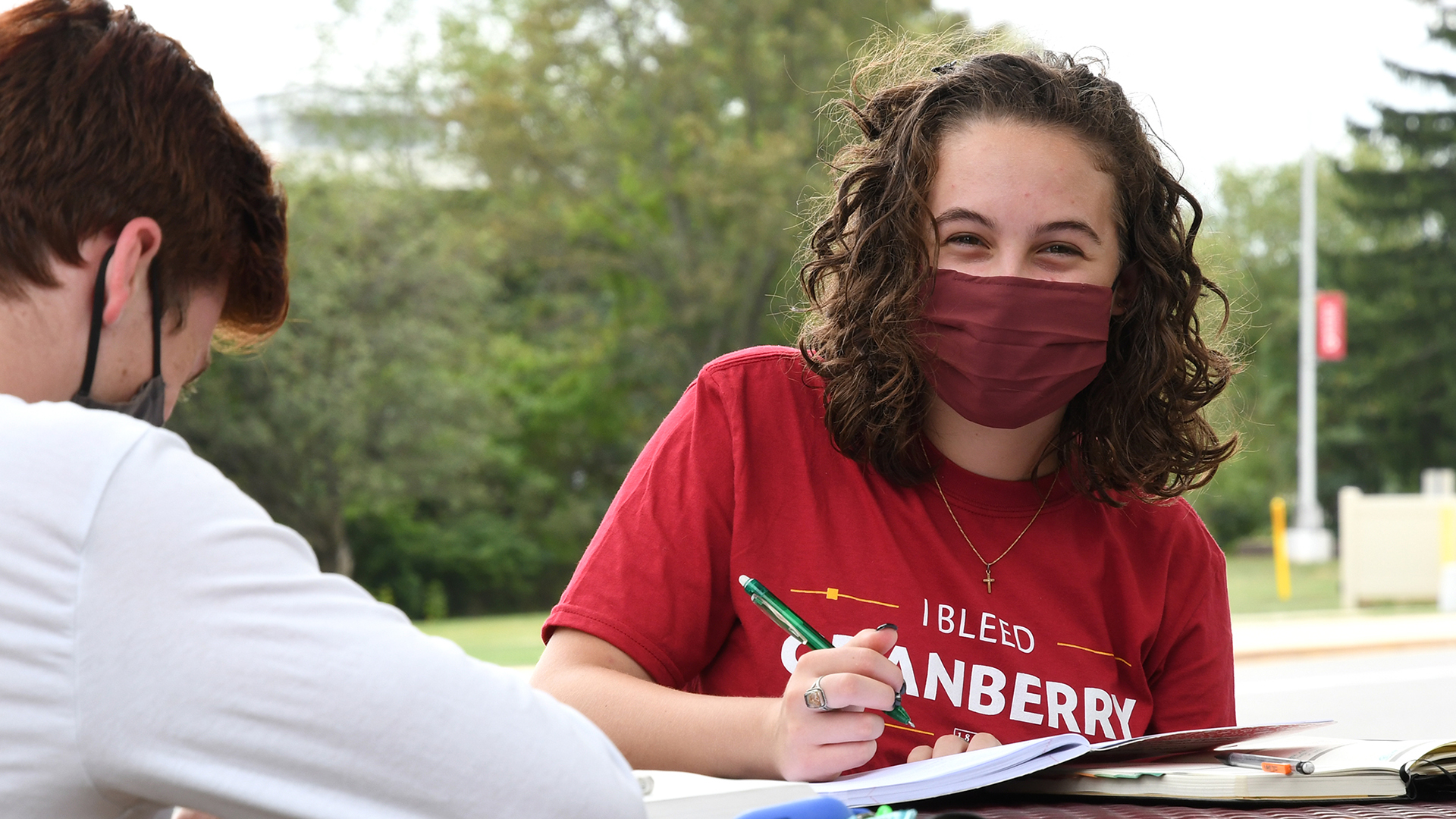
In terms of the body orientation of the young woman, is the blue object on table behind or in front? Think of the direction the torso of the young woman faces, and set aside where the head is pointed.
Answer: in front

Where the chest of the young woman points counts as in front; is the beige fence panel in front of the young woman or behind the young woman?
behind

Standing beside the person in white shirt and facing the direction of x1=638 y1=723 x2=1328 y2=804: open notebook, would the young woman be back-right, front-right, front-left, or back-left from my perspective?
front-left

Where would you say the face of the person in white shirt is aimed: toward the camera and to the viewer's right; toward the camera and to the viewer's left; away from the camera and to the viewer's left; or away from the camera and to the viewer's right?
away from the camera and to the viewer's right

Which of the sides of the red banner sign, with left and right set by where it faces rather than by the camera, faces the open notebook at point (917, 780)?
front

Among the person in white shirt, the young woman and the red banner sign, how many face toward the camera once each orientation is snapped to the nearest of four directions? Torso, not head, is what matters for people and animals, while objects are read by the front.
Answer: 2

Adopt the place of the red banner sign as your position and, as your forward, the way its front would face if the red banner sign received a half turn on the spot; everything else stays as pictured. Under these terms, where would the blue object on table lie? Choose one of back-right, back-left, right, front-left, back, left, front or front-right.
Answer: back

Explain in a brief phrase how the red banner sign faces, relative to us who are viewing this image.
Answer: facing the viewer

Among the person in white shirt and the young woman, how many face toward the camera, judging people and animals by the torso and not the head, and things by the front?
1

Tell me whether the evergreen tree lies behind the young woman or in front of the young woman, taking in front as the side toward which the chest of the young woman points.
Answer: behind

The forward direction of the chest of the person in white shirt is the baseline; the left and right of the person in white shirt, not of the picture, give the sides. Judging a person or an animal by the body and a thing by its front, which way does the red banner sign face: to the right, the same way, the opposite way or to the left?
the opposite way

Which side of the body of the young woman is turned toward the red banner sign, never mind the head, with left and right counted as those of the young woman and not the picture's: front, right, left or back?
back

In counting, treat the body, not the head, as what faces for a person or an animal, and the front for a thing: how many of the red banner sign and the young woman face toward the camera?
2

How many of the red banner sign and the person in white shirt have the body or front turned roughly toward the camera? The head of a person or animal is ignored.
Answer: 1

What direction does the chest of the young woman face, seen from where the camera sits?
toward the camera
